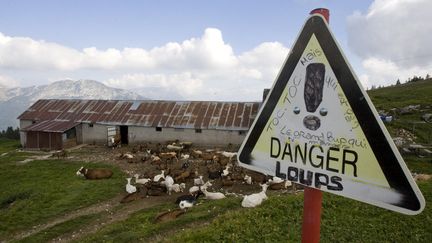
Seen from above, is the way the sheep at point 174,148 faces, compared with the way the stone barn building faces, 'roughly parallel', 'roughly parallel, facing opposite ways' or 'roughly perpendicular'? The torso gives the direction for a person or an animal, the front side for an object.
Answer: roughly perpendicular

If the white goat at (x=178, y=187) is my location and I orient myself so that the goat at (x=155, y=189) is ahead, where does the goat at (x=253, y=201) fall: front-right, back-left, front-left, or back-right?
back-left

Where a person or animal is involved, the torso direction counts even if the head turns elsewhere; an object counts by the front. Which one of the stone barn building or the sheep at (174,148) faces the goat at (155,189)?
the stone barn building

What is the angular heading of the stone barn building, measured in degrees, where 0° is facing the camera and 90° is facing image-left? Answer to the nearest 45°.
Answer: approximately 0°
